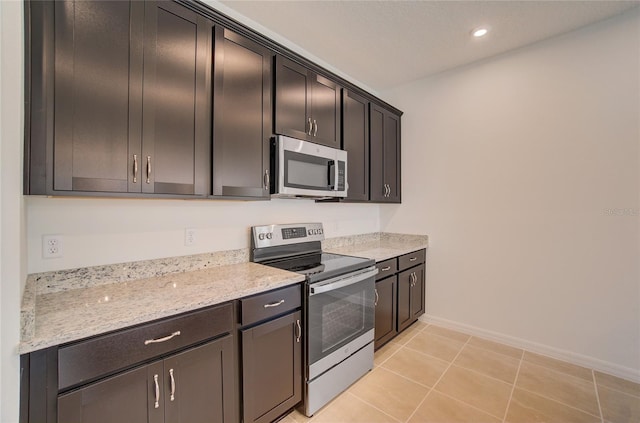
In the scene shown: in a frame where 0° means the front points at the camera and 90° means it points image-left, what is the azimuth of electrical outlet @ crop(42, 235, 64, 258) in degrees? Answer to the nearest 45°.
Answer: approximately 0°

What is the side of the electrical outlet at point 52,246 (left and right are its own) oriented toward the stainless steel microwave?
left

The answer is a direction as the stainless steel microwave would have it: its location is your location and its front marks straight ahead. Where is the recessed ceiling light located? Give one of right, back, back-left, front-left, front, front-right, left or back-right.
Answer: front-left

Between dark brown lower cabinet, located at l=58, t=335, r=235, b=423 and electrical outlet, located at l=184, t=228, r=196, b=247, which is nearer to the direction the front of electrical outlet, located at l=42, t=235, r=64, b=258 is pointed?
the dark brown lower cabinet

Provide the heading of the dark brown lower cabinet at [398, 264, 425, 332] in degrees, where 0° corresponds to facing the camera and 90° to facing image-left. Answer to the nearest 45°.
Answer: approximately 315°

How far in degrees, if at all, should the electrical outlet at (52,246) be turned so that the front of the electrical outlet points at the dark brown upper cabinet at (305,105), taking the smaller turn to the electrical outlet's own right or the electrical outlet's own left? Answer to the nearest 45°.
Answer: approximately 90° to the electrical outlet's own left

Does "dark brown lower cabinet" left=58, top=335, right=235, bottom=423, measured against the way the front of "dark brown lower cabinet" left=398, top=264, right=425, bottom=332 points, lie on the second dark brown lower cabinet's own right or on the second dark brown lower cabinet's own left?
on the second dark brown lower cabinet's own right

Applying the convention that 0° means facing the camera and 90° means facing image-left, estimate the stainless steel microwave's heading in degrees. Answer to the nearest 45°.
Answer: approximately 315°

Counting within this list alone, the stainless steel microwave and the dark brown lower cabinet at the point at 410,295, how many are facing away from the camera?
0

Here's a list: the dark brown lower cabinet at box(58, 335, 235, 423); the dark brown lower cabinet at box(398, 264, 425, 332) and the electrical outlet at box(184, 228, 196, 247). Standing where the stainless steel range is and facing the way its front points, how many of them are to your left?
1
